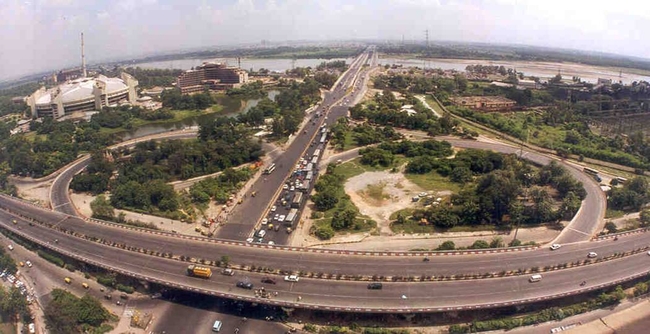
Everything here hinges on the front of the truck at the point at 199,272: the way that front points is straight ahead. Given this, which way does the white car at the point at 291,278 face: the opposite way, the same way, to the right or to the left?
the same way

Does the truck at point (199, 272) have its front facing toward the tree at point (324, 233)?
no

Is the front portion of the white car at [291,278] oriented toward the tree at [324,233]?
no
